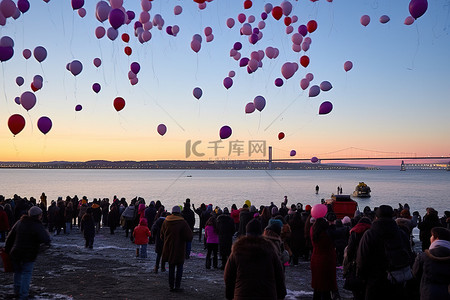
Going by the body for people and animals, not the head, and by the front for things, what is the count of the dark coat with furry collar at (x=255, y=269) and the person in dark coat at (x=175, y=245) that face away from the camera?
2

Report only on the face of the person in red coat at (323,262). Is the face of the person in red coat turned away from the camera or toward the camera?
away from the camera

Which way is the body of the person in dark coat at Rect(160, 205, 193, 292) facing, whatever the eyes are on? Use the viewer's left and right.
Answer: facing away from the viewer

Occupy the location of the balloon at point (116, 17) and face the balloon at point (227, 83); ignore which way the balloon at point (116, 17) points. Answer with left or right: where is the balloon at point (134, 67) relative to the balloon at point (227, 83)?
left

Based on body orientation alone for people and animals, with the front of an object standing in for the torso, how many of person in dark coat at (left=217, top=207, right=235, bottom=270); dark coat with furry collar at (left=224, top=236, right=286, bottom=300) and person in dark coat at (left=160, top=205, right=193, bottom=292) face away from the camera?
3

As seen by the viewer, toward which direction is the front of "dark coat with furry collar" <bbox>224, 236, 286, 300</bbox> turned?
away from the camera

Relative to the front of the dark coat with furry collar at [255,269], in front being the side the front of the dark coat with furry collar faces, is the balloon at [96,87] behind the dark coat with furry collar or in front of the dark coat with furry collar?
in front

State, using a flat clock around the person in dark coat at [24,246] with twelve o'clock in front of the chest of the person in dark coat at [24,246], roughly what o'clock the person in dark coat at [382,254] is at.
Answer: the person in dark coat at [382,254] is roughly at 3 o'clock from the person in dark coat at [24,246].

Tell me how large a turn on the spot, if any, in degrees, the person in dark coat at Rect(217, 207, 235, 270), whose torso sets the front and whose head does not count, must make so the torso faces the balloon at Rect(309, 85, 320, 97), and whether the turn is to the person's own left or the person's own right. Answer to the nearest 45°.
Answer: approximately 45° to the person's own right

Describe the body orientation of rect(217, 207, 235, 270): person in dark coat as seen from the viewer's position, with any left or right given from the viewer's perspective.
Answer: facing away from the viewer

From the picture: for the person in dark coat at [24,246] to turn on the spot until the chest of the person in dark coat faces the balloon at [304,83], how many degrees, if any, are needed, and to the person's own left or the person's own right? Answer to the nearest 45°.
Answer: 0° — they already face it
